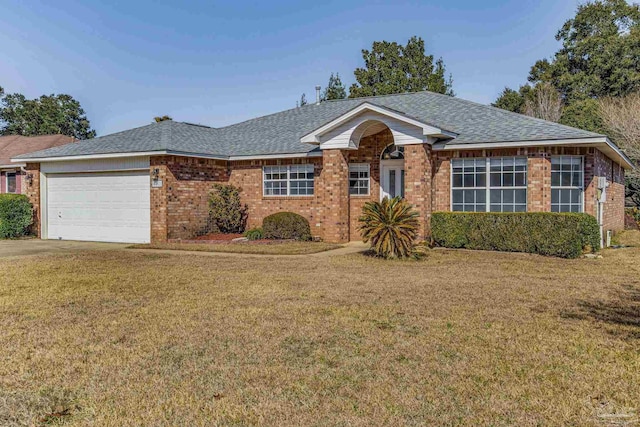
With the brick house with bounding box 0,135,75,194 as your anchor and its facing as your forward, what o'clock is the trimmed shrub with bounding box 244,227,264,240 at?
The trimmed shrub is roughly at 11 o'clock from the brick house.

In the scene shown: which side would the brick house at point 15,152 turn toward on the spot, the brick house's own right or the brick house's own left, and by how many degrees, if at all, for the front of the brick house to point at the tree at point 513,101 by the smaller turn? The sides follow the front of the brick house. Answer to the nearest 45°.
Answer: approximately 90° to the brick house's own left

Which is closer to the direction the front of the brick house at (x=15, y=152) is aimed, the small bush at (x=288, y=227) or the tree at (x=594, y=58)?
the small bush

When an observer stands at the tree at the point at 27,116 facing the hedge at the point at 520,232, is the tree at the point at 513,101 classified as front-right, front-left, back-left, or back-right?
front-left

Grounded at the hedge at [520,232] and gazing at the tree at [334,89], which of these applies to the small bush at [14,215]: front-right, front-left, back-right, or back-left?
front-left

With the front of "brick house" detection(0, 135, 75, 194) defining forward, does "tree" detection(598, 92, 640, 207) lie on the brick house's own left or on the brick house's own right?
on the brick house's own left

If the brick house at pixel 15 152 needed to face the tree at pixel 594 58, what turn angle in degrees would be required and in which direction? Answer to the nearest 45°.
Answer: approximately 90° to its left

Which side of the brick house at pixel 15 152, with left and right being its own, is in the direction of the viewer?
front

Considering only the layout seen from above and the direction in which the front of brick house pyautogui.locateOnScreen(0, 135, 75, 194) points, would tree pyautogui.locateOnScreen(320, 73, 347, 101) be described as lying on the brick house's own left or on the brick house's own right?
on the brick house's own left

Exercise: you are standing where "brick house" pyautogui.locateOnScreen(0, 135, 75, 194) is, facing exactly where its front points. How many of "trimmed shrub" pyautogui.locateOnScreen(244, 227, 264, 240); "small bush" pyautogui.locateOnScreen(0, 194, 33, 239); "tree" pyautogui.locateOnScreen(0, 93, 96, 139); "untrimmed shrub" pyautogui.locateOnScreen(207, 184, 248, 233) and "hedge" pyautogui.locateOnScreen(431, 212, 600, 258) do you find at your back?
1

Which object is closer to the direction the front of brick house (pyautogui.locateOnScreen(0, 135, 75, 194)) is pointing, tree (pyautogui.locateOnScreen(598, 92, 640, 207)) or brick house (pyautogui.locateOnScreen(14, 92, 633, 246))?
the brick house

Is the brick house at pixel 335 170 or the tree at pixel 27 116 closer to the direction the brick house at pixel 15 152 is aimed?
the brick house

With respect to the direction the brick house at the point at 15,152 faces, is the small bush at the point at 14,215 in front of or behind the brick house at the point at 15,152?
in front

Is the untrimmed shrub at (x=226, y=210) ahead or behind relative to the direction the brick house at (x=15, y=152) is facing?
ahead

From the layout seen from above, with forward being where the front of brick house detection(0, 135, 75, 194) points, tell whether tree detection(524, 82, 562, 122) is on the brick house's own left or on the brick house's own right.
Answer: on the brick house's own left

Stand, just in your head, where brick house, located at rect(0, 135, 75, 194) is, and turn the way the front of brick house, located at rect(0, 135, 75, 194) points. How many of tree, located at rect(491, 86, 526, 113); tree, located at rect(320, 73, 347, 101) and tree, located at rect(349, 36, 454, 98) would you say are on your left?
3

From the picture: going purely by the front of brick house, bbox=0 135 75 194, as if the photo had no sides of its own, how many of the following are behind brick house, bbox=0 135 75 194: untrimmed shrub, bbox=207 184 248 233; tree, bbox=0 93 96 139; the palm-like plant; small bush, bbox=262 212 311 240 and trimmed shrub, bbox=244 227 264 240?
1
